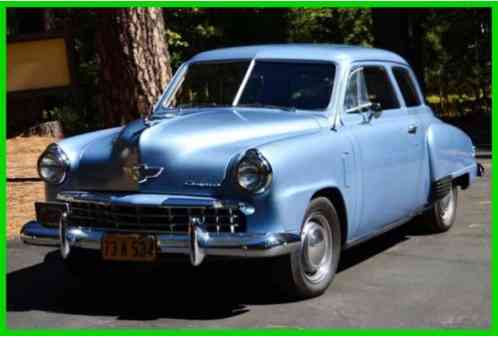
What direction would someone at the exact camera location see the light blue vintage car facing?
facing the viewer and to the left of the viewer

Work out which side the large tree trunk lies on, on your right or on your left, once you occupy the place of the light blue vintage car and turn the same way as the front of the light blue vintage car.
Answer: on your right
